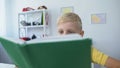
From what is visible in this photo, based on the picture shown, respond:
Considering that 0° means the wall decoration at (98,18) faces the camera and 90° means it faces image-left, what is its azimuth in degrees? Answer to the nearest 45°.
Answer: approximately 0°
